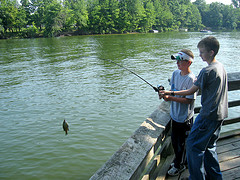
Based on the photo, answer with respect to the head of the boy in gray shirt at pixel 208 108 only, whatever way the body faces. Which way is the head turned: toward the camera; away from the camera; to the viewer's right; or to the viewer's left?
to the viewer's left

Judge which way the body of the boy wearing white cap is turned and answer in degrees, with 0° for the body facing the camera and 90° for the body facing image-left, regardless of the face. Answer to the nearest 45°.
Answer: approximately 45°

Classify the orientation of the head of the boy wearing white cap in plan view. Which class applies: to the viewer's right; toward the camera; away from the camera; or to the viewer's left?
to the viewer's left
